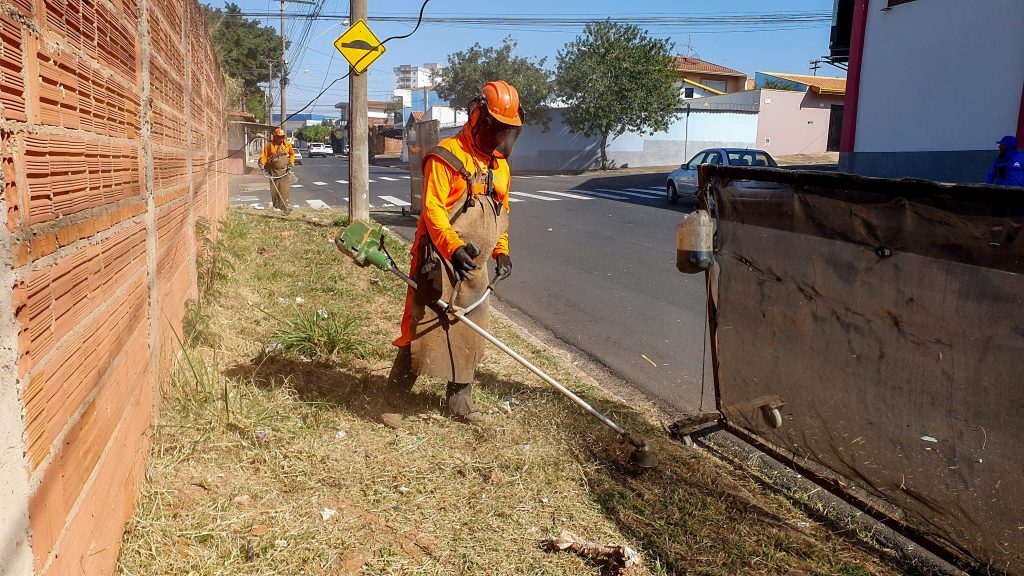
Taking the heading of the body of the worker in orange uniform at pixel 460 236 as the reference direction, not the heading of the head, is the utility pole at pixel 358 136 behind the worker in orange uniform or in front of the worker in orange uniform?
behind

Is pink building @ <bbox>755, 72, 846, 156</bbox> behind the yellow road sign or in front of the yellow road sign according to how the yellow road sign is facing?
behind

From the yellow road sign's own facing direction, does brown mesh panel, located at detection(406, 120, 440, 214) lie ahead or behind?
behind

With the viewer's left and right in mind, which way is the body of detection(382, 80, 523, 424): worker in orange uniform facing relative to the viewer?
facing the viewer and to the right of the viewer

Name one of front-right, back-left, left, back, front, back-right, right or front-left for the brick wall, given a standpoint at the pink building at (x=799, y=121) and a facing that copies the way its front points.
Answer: front

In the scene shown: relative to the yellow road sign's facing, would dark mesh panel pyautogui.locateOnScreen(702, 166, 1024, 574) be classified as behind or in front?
in front

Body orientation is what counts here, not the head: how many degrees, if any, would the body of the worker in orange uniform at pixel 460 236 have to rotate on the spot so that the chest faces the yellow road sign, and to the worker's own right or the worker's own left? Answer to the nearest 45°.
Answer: approximately 135° to the worker's own left

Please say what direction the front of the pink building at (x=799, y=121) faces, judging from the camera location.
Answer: facing the viewer

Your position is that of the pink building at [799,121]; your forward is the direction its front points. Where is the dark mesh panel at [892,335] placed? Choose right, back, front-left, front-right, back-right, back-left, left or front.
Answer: front

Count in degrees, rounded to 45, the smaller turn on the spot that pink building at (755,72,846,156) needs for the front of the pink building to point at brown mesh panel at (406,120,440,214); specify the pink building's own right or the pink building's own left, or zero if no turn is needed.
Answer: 0° — it already faces it

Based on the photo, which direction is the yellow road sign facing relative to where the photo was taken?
toward the camera

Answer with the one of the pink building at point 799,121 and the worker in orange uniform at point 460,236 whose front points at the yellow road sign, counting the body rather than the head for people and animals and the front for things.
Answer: the pink building

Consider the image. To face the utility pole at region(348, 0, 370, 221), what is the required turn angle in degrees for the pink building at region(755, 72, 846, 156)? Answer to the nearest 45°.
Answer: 0° — it already faces it

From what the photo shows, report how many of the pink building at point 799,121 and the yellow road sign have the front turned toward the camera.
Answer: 2
